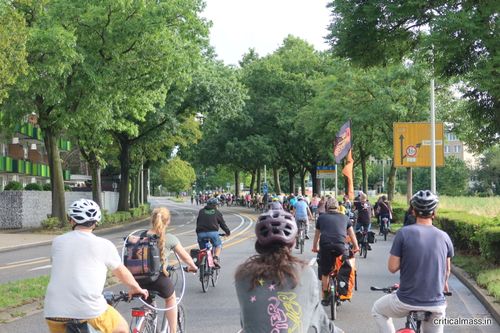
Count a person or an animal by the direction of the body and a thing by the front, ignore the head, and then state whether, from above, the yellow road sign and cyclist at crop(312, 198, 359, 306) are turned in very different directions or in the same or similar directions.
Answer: very different directions

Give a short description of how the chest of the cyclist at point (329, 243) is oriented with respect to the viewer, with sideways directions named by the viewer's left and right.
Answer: facing away from the viewer

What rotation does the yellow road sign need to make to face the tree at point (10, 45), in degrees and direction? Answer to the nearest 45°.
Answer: approximately 45° to its right

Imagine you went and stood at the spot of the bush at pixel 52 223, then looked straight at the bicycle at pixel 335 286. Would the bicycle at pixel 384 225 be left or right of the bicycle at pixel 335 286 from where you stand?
left

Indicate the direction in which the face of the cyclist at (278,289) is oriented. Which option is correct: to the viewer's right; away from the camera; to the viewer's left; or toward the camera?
away from the camera

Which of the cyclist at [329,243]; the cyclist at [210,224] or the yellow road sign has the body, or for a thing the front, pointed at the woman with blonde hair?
the yellow road sign

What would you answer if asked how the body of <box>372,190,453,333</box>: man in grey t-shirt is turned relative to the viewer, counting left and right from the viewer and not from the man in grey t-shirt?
facing away from the viewer

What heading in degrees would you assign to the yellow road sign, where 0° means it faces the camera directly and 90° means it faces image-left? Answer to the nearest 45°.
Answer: approximately 0°

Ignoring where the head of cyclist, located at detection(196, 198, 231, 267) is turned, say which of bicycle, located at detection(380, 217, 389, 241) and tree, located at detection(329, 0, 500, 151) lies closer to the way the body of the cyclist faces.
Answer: the bicycle

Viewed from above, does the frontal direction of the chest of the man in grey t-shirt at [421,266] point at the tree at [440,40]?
yes

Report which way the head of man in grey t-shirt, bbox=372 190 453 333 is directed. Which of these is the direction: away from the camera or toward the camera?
away from the camera

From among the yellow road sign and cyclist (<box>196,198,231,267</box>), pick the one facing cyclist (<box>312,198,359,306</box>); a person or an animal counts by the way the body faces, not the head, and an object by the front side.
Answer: the yellow road sign

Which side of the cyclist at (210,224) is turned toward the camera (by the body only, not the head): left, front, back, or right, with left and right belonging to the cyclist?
back

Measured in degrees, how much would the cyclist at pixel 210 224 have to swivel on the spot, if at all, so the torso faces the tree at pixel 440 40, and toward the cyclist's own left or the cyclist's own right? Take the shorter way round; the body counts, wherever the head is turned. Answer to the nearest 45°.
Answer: approximately 90° to the cyclist's own right
